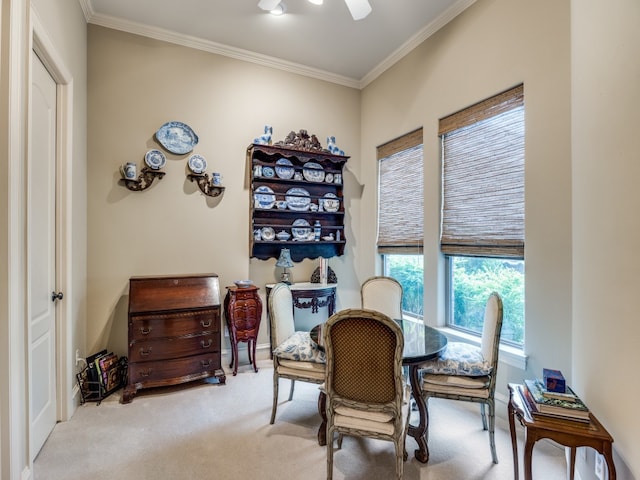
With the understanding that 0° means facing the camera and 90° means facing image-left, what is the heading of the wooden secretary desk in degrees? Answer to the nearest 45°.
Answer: approximately 0°

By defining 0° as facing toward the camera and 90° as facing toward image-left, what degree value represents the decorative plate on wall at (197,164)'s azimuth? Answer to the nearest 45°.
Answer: approximately 0°

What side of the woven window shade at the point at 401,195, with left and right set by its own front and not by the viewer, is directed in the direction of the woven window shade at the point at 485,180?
left

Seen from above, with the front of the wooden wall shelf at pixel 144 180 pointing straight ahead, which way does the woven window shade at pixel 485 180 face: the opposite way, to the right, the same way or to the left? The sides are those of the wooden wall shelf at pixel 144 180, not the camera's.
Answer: to the right

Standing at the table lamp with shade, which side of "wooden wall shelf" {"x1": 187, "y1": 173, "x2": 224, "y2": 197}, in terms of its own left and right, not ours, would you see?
left

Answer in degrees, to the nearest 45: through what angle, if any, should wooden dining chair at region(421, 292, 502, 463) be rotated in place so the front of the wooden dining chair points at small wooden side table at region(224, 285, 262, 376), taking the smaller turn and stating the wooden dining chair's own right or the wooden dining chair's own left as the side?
0° — it already faces it
